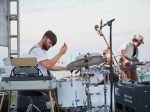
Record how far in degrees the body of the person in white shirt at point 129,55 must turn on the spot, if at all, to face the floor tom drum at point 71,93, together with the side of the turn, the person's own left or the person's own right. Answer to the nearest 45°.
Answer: approximately 90° to the person's own right

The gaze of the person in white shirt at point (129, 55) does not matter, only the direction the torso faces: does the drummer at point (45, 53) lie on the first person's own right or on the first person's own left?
on the first person's own right

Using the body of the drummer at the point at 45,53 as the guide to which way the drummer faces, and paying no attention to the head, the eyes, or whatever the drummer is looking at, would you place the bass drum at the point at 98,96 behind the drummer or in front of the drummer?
in front

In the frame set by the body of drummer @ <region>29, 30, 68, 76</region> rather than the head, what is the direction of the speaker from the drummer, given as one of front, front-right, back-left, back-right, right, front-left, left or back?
front-right

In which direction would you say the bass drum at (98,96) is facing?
to the viewer's right

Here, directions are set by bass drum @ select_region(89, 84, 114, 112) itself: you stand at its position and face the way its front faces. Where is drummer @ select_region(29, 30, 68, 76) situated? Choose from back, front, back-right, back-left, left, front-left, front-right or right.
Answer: back-right

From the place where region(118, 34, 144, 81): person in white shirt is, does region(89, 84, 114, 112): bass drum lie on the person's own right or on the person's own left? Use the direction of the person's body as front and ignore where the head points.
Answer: on the person's own right

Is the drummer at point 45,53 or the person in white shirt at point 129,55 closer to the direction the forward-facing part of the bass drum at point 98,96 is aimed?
the person in white shirt

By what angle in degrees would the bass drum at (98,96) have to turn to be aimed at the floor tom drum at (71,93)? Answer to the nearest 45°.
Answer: approximately 135° to its right

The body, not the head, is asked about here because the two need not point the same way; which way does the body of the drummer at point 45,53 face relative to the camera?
to the viewer's right

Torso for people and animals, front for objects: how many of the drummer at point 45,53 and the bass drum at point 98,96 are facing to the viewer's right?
2

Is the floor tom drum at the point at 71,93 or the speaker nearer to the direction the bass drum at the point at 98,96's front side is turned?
the speaker
